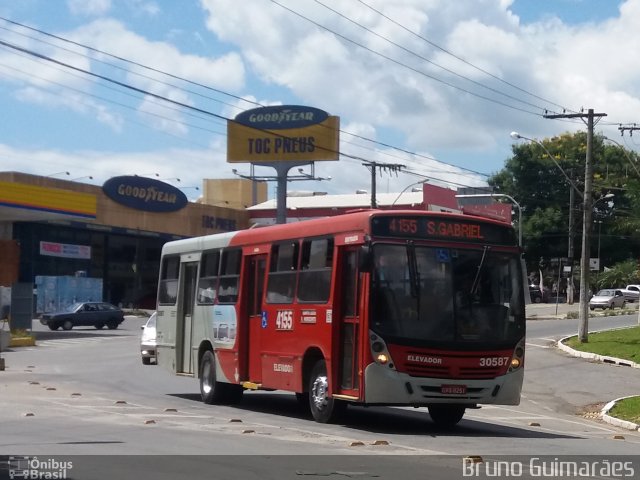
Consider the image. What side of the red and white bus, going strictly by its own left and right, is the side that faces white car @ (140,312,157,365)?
back

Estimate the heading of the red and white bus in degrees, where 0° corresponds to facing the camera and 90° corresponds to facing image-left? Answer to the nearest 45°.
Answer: approximately 315°

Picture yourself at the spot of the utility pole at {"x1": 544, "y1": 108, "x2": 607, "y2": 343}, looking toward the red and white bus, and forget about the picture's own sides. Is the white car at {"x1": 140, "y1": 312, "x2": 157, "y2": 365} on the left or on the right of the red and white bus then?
right

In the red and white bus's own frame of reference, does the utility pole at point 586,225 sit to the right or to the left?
on its left
